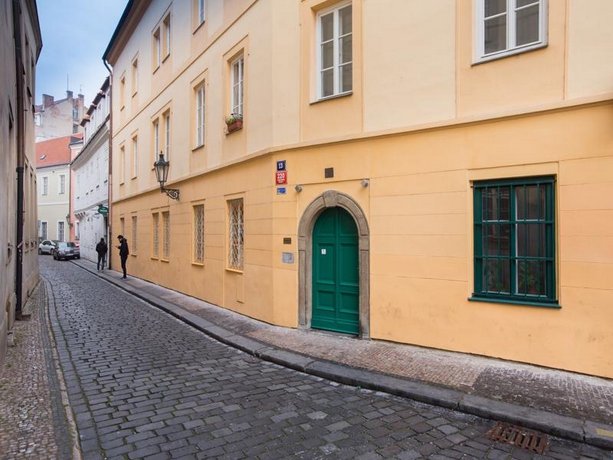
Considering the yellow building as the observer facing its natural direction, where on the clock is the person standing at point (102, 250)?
The person standing is roughly at 3 o'clock from the yellow building.

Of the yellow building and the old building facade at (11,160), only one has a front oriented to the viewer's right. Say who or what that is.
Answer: the old building facade

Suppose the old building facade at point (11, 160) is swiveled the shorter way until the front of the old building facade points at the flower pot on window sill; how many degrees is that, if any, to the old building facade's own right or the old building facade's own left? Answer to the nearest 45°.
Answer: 0° — it already faces it

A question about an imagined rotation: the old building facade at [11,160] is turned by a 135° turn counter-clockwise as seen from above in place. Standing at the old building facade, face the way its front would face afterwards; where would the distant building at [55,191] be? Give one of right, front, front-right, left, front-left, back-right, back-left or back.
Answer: front-right

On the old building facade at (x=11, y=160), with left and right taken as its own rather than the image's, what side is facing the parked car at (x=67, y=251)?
left

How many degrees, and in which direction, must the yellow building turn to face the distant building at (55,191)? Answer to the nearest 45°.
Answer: approximately 90° to its right

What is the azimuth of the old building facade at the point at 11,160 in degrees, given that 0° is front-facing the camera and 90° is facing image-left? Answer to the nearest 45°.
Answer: approximately 270°

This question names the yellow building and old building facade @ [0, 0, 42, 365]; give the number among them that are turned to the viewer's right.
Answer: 1

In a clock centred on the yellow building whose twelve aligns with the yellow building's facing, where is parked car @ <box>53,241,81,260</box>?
The parked car is roughly at 3 o'clock from the yellow building.

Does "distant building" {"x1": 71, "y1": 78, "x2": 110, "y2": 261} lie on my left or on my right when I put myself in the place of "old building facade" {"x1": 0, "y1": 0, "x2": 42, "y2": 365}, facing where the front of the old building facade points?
on my left

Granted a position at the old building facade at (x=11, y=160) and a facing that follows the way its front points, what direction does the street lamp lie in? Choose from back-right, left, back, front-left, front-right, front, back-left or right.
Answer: front-left

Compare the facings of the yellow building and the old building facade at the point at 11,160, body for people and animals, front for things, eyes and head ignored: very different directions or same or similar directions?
very different directions

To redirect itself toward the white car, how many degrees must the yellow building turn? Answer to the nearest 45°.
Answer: approximately 90° to its right

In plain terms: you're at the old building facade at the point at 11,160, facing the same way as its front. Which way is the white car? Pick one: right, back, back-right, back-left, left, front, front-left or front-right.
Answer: left
